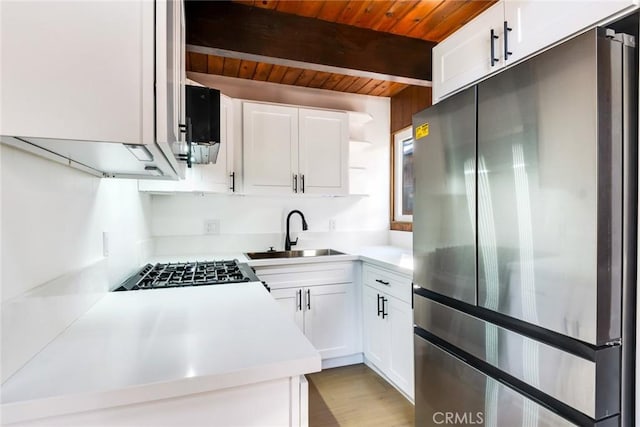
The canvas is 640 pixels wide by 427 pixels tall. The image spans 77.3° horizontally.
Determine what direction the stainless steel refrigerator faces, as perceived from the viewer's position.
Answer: facing the viewer and to the left of the viewer

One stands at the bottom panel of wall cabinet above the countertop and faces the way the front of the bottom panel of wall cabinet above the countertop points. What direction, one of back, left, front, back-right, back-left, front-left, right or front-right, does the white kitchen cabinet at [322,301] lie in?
front-left

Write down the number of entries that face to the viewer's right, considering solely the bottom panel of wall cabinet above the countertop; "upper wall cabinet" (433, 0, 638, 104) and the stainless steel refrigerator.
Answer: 1

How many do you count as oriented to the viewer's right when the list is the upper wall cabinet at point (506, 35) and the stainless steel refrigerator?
0

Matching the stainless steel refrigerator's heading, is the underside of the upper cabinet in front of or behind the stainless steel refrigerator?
in front

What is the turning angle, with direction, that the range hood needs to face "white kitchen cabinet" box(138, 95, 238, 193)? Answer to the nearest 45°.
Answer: approximately 45° to its left

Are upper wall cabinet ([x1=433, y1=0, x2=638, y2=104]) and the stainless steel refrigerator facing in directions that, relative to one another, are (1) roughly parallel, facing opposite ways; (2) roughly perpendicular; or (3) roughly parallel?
roughly parallel

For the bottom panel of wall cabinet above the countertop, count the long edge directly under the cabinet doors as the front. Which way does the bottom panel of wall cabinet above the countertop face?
to the viewer's right

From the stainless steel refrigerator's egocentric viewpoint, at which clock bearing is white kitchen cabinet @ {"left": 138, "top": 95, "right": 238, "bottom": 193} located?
The white kitchen cabinet is roughly at 2 o'clock from the stainless steel refrigerator.

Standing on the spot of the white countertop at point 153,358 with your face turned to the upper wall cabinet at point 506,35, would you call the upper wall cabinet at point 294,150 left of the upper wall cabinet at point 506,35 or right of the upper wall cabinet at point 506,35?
left

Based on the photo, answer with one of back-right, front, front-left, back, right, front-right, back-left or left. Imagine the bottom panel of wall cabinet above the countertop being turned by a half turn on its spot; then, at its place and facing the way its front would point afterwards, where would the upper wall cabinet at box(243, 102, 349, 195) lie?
back-right

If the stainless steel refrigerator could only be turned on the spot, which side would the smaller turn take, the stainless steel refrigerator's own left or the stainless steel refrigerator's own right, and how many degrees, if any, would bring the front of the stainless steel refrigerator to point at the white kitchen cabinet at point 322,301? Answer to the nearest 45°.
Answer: approximately 90° to the stainless steel refrigerator's own right

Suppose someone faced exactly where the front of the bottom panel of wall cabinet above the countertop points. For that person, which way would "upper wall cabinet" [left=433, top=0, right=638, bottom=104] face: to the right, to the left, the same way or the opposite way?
the opposite way

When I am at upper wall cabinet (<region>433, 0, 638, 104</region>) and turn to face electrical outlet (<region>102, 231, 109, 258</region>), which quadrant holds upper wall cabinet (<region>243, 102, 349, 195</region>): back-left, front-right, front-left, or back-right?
front-right
